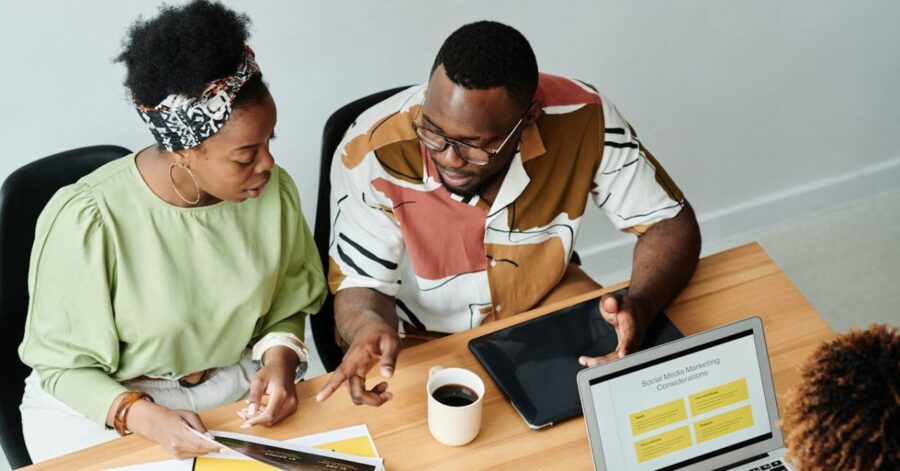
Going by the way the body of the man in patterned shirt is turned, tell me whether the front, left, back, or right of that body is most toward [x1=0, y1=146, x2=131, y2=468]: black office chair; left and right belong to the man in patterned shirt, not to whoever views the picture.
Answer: right

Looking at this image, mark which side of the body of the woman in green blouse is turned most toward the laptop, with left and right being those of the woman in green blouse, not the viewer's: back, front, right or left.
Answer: front

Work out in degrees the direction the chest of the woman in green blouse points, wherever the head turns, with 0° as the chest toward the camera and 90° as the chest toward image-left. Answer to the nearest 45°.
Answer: approximately 315°

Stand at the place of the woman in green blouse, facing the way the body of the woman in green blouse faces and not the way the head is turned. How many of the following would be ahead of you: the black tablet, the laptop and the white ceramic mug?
3

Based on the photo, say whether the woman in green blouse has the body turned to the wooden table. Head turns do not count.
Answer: yes

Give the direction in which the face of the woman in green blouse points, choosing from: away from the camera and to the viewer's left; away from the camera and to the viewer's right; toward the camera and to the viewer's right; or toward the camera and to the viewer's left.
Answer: toward the camera and to the viewer's right

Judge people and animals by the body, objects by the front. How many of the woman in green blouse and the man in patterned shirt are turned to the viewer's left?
0

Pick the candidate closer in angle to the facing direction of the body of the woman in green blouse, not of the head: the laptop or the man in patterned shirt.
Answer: the laptop
